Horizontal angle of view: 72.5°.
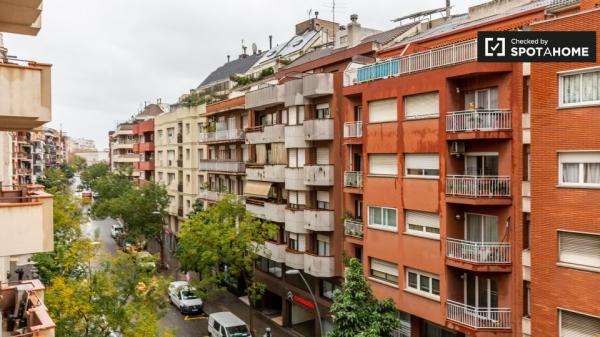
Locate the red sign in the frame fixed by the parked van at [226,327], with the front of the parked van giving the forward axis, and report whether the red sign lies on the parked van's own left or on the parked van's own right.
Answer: on the parked van's own left

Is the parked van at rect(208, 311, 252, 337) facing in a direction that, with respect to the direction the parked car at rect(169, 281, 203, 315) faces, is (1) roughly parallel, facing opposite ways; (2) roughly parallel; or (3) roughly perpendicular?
roughly parallel

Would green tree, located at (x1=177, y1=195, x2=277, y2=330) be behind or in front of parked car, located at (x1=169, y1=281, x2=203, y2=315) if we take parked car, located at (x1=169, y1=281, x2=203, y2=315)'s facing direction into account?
in front

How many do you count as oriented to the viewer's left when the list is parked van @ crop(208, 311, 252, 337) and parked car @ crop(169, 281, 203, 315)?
0

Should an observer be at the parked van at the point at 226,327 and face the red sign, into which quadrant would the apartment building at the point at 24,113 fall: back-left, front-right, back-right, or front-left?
back-right

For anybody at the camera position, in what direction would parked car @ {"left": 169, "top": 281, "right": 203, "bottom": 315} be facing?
facing the viewer and to the right of the viewer

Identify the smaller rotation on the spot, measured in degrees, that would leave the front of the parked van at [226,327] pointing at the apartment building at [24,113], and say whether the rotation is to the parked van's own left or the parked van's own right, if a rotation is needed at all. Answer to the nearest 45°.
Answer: approximately 45° to the parked van's own right

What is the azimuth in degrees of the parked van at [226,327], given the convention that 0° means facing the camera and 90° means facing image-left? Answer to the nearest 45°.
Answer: approximately 315°

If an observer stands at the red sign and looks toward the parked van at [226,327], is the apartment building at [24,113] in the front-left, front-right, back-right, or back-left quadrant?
front-left
